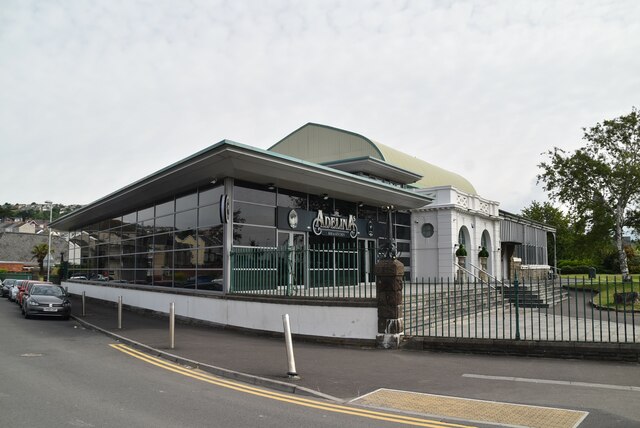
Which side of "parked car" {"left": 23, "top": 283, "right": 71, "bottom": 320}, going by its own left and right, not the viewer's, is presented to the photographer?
front

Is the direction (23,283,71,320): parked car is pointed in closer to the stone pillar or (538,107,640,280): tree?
the stone pillar

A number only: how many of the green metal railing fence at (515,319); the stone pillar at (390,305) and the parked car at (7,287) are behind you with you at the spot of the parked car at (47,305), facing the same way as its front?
1

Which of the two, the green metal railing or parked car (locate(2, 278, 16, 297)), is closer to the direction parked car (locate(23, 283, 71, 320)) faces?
the green metal railing

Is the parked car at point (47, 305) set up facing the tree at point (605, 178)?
no

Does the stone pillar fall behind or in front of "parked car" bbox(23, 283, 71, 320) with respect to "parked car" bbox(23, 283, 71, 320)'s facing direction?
in front

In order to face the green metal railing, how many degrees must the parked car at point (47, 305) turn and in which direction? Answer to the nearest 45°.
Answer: approximately 45° to its left

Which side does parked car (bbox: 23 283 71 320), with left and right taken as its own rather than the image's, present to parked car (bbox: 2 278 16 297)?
back

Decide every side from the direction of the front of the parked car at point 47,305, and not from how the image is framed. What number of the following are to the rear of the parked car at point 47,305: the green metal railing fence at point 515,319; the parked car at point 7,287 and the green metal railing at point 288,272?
1

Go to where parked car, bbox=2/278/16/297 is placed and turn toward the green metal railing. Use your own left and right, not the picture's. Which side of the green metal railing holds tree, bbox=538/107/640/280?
left

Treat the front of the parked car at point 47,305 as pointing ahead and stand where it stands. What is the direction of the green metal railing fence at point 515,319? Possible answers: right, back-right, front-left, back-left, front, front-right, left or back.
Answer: front-left

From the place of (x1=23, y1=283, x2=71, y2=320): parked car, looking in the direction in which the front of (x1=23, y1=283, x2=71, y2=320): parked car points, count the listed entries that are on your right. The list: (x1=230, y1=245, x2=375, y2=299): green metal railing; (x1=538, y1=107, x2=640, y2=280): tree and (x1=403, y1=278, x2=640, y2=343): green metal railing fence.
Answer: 0

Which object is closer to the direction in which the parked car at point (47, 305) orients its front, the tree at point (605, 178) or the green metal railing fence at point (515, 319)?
the green metal railing fence
